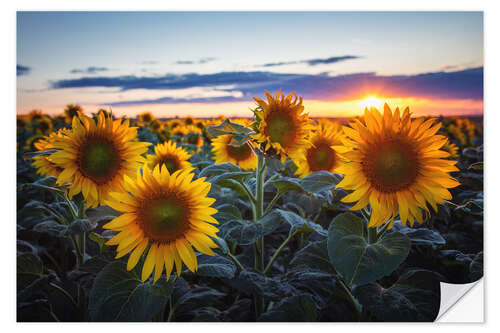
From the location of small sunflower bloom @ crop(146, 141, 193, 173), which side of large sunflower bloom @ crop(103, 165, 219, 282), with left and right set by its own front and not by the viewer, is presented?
back

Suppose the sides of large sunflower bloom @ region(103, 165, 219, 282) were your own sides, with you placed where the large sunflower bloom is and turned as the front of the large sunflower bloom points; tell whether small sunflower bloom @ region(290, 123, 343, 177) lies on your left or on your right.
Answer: on your left

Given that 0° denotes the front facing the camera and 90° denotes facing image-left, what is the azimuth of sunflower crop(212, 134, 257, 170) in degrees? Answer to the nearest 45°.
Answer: approximately 0°

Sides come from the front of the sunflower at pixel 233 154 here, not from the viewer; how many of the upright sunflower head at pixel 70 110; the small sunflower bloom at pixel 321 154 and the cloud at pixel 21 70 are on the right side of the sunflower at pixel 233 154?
2

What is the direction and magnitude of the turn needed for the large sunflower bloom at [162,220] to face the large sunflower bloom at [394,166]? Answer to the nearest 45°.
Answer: approximately 90° to its left

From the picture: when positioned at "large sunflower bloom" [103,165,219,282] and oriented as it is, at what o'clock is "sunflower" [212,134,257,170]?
The sunflower is roughly at 7 o'clock from the large sunflower bloom.

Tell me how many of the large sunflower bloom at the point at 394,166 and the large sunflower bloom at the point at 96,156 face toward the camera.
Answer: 2
